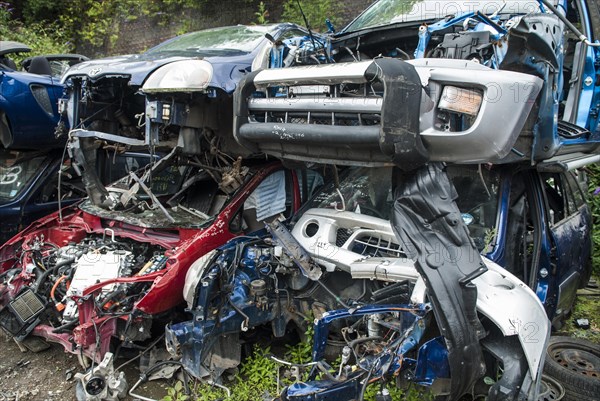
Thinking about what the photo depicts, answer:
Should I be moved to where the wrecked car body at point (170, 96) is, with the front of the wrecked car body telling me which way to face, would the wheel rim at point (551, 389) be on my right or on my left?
on my left

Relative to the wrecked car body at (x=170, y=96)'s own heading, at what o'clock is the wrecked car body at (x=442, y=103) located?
the wrecked car body at (x=442, y=103) is roughly at 9 o'clock from the wrecked car body at (x=170, y=96).

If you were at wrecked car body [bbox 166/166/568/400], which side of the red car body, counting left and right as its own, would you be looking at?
left

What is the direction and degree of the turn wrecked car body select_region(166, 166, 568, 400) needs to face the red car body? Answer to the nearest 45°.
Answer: approximately 45° to its right

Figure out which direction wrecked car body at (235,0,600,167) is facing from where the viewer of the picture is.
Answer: facing the viewer and to the left of the viewer

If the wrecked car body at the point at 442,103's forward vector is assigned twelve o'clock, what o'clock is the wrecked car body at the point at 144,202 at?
the wrecked car body at the point at 144,202 is roughly at 2 o'clock from the wrecked car body at the point at 442,103.

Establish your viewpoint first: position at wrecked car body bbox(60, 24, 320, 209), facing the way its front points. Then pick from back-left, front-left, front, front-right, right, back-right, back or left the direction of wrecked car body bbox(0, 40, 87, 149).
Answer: right

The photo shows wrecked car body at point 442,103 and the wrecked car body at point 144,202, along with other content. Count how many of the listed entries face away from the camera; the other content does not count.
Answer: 0

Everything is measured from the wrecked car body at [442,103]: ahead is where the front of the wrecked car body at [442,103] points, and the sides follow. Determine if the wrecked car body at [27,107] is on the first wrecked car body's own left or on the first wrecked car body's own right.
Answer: on the first wrecked car body's own right

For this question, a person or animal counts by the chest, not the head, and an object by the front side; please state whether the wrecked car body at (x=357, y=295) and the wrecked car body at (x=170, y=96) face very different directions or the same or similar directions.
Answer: same or similar directions

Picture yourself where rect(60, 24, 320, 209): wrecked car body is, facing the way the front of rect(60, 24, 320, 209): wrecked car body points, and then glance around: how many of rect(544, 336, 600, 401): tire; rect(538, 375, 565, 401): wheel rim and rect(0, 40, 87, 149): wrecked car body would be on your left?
2

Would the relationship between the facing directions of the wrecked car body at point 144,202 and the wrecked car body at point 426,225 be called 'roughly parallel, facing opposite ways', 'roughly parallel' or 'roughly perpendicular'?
roughly parallel

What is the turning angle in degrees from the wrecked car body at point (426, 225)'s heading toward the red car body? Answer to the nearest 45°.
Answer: approximately 45° to its right

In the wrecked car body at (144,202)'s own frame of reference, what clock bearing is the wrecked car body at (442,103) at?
the wrecked car body at (442,103) is roughly at 9 o'clock from the wrecked car body at (144,202).

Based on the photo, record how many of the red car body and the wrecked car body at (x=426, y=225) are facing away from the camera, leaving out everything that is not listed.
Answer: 0

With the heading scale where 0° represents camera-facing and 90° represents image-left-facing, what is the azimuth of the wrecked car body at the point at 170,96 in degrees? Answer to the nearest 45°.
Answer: approximately 45°
